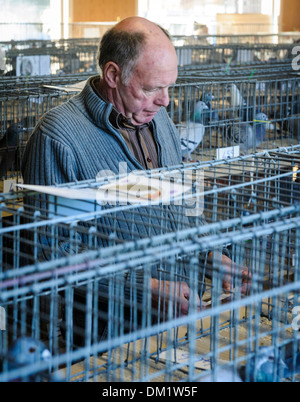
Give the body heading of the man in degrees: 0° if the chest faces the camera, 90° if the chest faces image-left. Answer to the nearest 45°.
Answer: approximately 315°

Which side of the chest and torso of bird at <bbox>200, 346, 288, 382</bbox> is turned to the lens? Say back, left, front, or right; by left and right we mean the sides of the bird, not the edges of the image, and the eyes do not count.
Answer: right

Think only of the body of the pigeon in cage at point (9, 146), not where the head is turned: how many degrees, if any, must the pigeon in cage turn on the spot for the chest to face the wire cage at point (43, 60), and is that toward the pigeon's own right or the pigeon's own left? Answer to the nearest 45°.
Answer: approximately 90° to the pigeon's own left

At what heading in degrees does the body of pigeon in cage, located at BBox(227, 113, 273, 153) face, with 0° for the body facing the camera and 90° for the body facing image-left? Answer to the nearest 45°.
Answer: approximately 270°

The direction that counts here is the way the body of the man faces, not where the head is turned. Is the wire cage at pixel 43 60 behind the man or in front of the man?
behind
